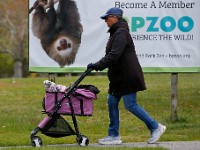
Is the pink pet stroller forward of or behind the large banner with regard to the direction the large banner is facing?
forward

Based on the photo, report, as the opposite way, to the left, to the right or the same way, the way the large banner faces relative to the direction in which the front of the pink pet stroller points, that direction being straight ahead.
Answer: to the left

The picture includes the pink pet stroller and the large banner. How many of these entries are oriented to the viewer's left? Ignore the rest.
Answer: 1

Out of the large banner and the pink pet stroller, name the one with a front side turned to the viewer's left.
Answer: the pink pet stroller

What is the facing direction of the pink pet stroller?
to the viewer's left

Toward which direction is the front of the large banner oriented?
toward the camera

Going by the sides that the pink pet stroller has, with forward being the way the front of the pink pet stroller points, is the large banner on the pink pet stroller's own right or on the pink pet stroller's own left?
on the pink pet stroller's own right
